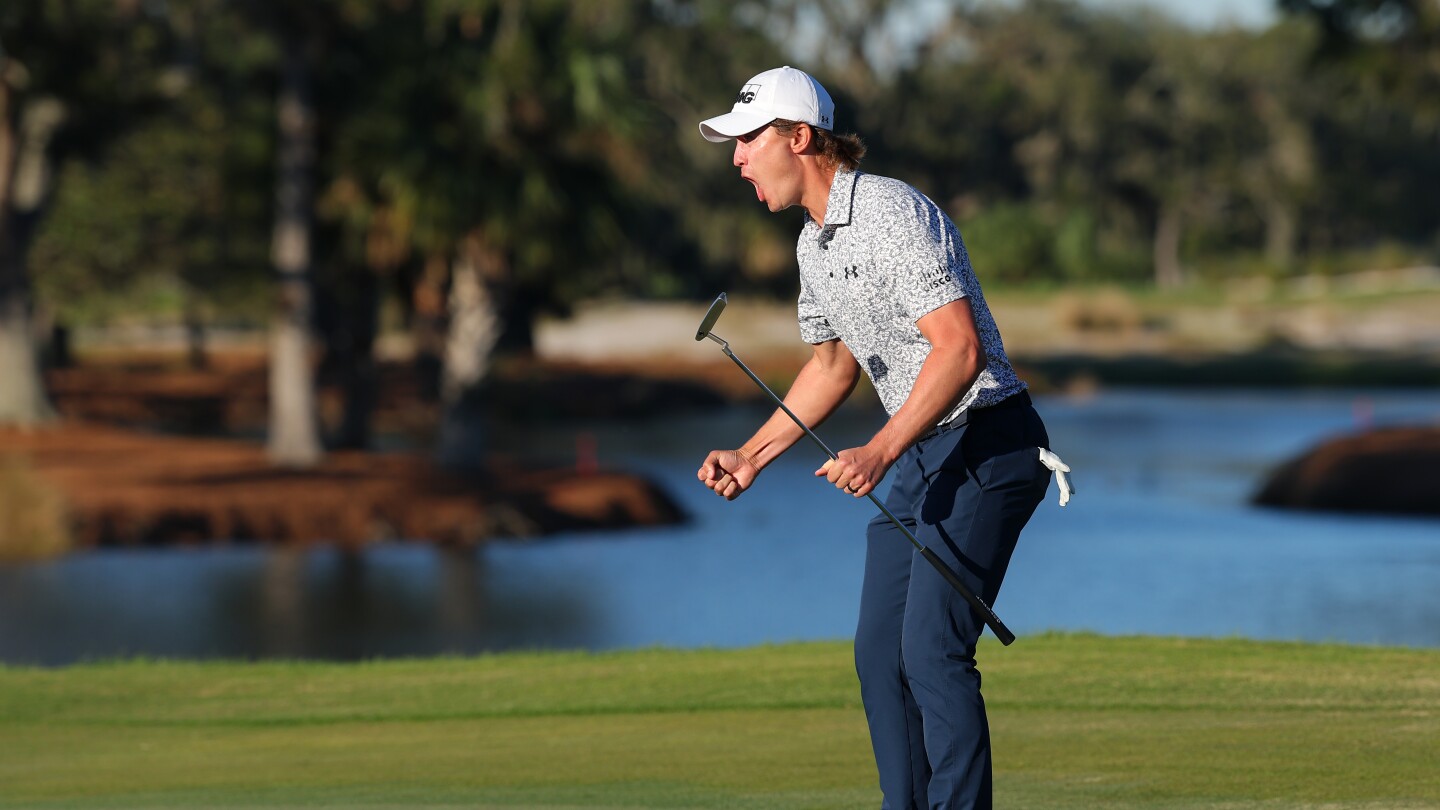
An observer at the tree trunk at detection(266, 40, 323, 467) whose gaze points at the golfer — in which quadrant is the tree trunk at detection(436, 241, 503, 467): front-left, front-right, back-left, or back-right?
front-left

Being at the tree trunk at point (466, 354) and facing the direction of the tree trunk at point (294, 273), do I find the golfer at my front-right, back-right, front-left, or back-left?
back-left

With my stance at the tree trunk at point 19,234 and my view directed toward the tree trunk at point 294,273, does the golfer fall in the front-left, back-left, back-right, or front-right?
front-right

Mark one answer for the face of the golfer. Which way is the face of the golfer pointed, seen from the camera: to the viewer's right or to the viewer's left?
to the viewer's left

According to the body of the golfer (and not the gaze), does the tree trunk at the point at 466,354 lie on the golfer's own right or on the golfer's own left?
on the golfer's own right

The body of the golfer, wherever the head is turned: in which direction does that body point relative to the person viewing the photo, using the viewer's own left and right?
facing the viewer and to the left of the viewer

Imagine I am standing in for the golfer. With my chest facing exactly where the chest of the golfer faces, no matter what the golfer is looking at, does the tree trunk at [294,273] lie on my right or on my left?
on my right

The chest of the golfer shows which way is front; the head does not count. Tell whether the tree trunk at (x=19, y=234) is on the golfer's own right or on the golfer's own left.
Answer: on the golfer's own right
